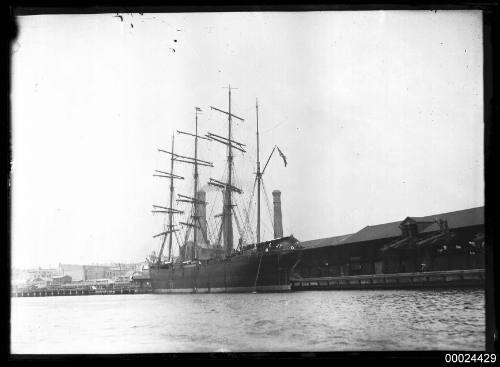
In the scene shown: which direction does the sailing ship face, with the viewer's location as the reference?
facing away from the viewer and to the left of the viewer
